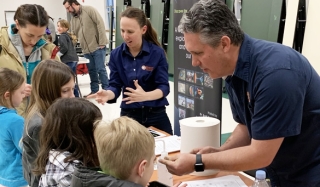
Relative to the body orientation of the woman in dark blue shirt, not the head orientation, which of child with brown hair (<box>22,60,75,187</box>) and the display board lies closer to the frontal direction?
the child with brown hair

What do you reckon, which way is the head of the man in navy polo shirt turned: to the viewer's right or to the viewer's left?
to the viewer's left

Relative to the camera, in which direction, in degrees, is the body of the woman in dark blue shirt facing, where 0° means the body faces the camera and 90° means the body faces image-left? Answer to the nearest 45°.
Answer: approximately 45°

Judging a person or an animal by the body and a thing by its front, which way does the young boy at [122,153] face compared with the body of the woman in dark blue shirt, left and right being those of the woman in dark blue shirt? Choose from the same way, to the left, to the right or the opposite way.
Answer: the opposite way

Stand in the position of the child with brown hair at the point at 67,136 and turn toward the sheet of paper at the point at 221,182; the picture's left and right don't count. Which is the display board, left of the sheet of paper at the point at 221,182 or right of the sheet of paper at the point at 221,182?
left

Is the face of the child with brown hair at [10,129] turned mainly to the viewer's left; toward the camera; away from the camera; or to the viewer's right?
to the viewer's right

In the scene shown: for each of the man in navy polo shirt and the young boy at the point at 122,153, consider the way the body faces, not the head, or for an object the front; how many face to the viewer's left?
1

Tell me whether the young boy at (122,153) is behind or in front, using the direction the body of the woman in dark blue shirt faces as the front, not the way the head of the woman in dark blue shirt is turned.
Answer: in front

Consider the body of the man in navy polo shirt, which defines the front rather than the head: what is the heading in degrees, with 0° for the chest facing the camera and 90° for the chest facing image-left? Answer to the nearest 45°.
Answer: approximately 90°

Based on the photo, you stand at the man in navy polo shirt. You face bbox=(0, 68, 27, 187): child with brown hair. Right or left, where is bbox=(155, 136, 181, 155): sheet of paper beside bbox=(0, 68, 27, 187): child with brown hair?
right
